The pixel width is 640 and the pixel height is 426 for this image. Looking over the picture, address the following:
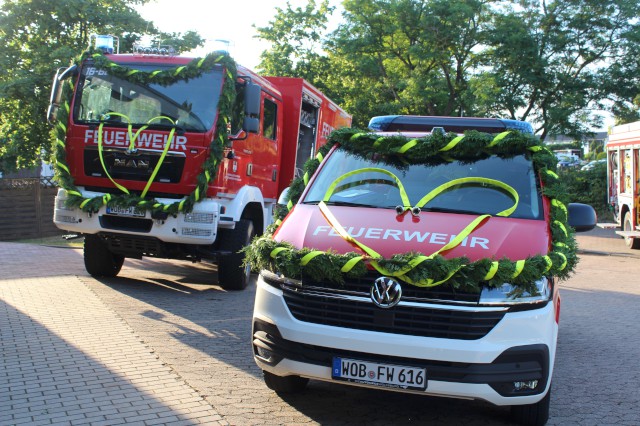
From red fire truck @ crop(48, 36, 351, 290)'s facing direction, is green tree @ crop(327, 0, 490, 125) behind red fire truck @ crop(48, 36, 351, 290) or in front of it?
behind

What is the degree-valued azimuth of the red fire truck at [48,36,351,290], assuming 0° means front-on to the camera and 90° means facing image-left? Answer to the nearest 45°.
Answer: approximately 45°

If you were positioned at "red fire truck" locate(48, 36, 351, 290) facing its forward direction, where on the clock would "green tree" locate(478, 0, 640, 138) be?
The green tree is roughly at 6 o'clock from the red fire truck.

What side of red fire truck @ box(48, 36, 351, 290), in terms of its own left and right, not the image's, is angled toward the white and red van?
left

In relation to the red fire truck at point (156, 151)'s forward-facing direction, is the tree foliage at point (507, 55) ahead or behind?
behind

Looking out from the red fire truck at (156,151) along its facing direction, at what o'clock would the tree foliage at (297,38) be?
The tree foliage is roughly at 5 o'clock from the red fire truck.
